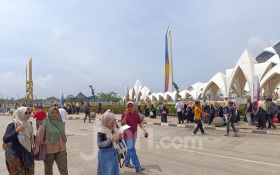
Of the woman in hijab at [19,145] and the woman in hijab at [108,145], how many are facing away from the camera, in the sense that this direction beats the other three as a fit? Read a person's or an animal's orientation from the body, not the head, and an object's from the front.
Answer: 0

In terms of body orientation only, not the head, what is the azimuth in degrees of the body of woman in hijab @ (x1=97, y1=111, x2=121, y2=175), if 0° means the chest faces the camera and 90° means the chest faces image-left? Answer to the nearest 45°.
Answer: approximately 270°

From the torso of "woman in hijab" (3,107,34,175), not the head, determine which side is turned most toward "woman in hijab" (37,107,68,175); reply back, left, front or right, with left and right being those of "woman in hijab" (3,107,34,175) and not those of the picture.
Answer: left
